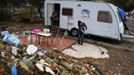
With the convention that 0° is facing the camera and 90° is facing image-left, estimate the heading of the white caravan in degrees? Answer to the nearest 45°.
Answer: approximately 315°

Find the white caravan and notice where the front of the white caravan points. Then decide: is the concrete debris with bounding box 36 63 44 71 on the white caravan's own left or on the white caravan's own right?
on the white caravan's own right
